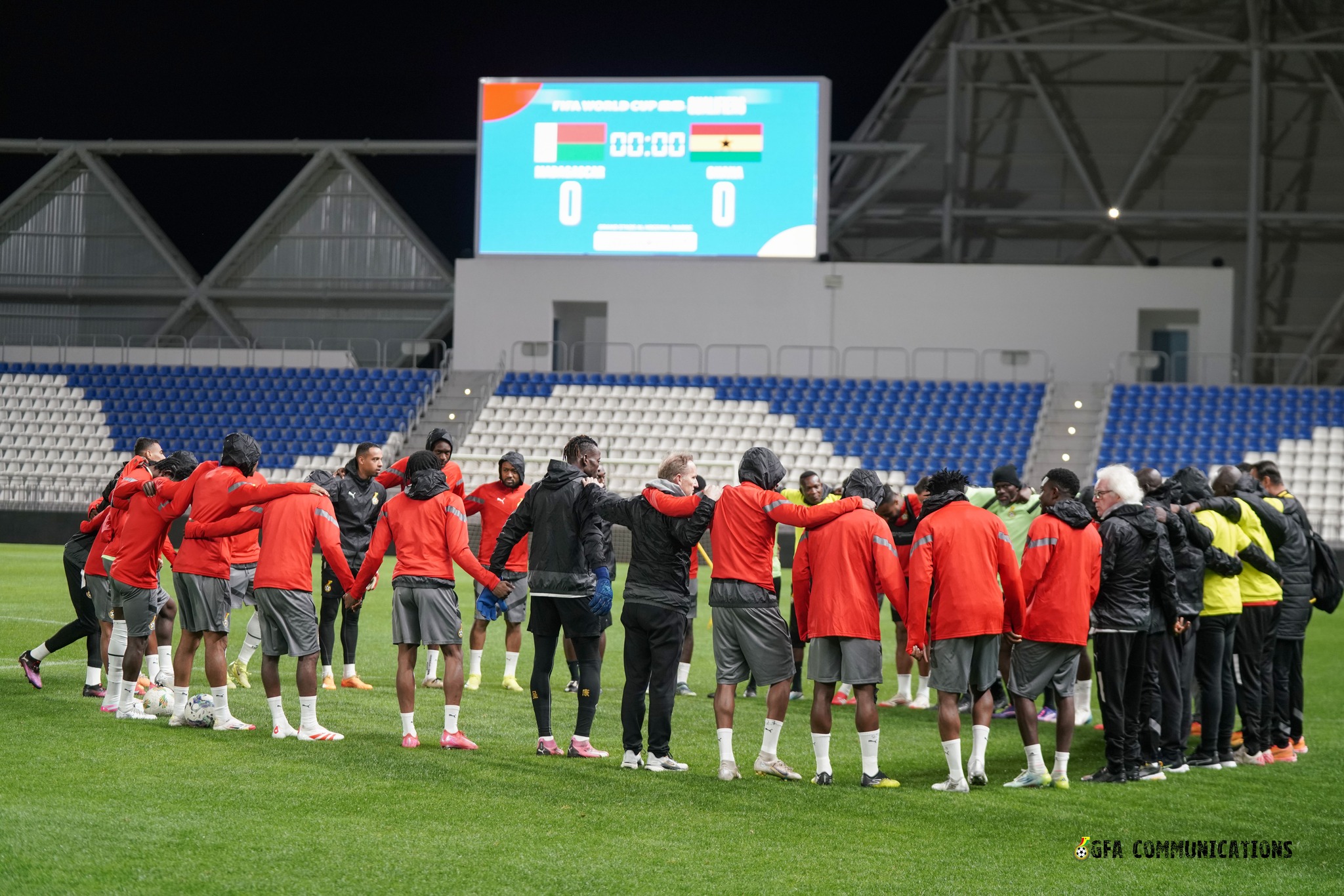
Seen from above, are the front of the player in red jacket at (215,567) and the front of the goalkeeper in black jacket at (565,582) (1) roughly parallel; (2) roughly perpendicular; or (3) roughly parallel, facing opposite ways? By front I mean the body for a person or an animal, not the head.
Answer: roughly parallel

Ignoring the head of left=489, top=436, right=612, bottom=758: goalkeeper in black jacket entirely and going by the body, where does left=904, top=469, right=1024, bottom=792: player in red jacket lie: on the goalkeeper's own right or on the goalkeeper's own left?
on the goalkeeper's own right

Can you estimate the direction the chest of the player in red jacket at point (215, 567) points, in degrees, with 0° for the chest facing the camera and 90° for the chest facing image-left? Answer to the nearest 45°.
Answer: approximately 225°

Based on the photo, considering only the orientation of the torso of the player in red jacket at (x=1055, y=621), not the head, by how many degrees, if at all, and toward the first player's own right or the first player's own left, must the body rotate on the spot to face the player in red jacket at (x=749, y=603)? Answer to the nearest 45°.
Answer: approximately 45° to the first player's own left

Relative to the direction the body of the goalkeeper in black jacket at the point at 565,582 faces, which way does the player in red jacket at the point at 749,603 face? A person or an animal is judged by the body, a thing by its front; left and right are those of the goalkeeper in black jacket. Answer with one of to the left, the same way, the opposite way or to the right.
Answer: the same way

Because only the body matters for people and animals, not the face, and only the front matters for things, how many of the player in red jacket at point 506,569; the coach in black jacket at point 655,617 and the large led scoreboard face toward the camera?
2

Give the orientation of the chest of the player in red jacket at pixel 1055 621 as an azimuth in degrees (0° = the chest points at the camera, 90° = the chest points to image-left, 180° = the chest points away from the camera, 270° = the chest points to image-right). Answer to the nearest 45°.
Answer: approximately 135°

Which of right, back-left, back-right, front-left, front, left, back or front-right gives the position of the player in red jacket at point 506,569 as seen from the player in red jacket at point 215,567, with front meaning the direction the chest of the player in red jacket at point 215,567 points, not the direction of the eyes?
front

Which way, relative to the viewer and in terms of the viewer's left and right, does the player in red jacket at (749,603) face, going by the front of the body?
facing away from the viewer and to the right of the viewer

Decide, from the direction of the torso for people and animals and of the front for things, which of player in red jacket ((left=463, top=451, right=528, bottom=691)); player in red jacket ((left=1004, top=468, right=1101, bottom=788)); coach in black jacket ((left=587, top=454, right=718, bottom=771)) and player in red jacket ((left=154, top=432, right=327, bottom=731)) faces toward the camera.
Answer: player in red jacket ((left=463, top=451, right=528, bottom=691))

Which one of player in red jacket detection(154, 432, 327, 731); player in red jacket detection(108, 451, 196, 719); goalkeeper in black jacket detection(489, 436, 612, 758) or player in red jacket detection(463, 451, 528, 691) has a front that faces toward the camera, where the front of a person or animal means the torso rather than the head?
player in red jacket detection(463, 451, 528, 691)

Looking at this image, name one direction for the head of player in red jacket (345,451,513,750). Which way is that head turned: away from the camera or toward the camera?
away from the camera

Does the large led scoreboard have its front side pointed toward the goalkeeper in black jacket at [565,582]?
yes

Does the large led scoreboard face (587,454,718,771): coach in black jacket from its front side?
yes

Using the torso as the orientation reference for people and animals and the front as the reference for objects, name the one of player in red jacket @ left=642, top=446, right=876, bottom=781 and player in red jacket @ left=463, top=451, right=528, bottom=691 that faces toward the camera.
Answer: player in red jacket @ left=463, top=451, right=528, bottom=691

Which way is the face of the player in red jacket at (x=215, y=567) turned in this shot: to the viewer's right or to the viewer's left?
to the viewer's right

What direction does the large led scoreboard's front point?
toward the camera

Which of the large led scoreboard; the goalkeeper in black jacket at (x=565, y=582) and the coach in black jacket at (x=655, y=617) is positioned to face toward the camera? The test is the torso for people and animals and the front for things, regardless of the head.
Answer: the large led scoreboard

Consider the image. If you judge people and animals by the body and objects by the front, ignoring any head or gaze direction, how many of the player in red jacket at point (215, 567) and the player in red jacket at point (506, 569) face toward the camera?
1

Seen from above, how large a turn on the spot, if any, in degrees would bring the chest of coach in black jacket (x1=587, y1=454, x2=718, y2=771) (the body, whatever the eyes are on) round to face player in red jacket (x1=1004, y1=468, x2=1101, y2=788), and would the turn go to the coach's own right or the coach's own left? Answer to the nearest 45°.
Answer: approximately 45° to the coach's own right
